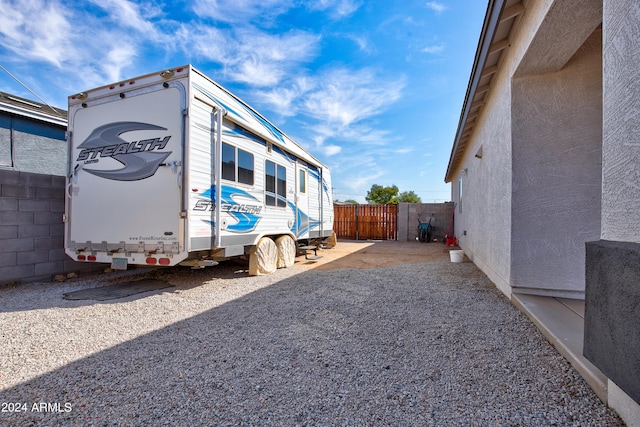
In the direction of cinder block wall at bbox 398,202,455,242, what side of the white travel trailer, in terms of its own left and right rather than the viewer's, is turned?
front

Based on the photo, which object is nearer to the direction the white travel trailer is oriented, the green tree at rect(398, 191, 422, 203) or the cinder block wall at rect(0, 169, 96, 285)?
the green tree

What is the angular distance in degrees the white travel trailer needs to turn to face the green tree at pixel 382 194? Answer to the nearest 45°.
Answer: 0° — it already faces it

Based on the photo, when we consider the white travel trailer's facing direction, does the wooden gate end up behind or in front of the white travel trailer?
in front

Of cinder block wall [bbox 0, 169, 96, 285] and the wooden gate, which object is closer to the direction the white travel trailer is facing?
the wooden gate

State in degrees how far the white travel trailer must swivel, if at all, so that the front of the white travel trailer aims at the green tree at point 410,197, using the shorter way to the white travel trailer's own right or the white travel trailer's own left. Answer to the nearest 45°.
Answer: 0° — it already faces it

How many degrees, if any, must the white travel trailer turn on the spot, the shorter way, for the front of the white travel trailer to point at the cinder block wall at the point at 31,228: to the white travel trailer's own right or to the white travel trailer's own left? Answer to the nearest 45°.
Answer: approximately 90° to the white travel trailer's own left

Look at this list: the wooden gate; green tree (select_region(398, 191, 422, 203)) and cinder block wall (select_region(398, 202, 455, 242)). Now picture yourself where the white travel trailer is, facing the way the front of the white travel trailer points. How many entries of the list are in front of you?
3

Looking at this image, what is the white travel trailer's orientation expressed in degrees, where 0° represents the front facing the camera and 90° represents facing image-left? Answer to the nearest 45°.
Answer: approximately 225°
